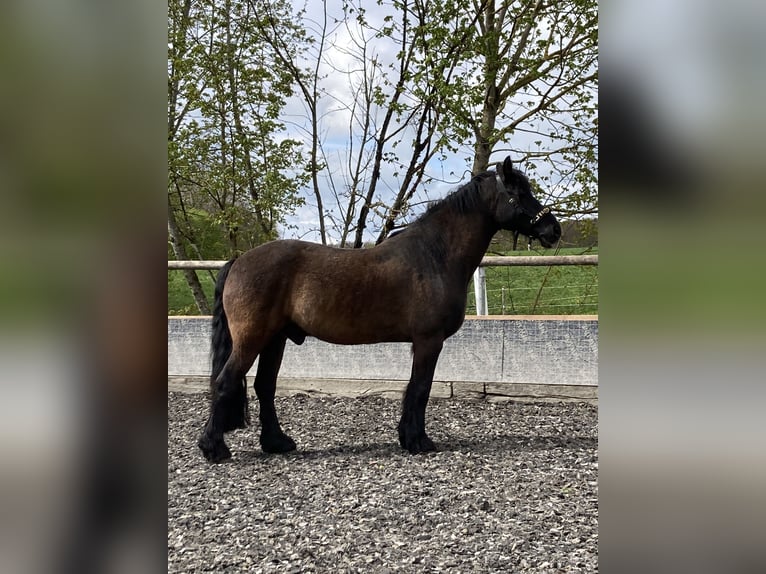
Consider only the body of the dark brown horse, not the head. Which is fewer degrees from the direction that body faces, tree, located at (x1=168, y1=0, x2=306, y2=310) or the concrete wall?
the concrete wall

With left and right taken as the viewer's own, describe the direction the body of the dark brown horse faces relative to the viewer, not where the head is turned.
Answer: facing to the right of the viewer

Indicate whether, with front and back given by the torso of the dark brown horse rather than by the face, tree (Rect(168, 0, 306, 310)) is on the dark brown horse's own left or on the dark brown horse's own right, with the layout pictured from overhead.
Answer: on the dark brown horse's own left
